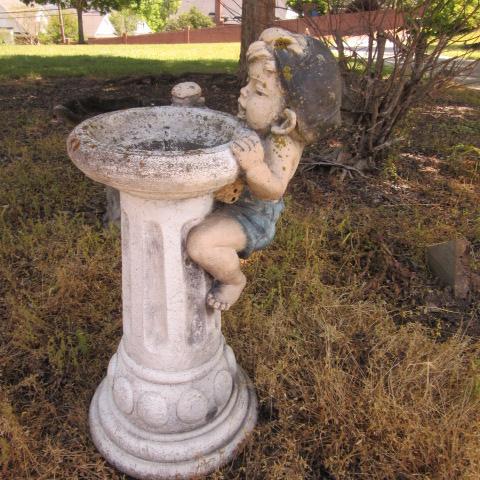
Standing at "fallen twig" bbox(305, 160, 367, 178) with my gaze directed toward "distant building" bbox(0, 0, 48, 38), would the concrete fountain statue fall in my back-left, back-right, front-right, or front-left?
back-left

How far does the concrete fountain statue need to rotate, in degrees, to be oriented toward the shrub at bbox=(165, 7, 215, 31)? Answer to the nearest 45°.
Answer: approximately 90° to its right

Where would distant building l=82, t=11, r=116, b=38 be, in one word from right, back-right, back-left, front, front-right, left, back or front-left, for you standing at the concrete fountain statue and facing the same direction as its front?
right

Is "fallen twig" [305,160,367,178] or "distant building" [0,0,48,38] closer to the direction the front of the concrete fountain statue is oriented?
the distant building

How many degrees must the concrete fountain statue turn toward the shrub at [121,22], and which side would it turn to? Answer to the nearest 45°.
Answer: approximately 90° to its right

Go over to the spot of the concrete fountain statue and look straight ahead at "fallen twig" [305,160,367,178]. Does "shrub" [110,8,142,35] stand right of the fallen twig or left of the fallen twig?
left

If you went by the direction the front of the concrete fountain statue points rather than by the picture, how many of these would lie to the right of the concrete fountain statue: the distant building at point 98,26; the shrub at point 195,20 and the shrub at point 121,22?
3

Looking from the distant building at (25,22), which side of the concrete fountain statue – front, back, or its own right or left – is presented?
right

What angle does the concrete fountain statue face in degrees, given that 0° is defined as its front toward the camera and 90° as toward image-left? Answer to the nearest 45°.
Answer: approximately 90°
